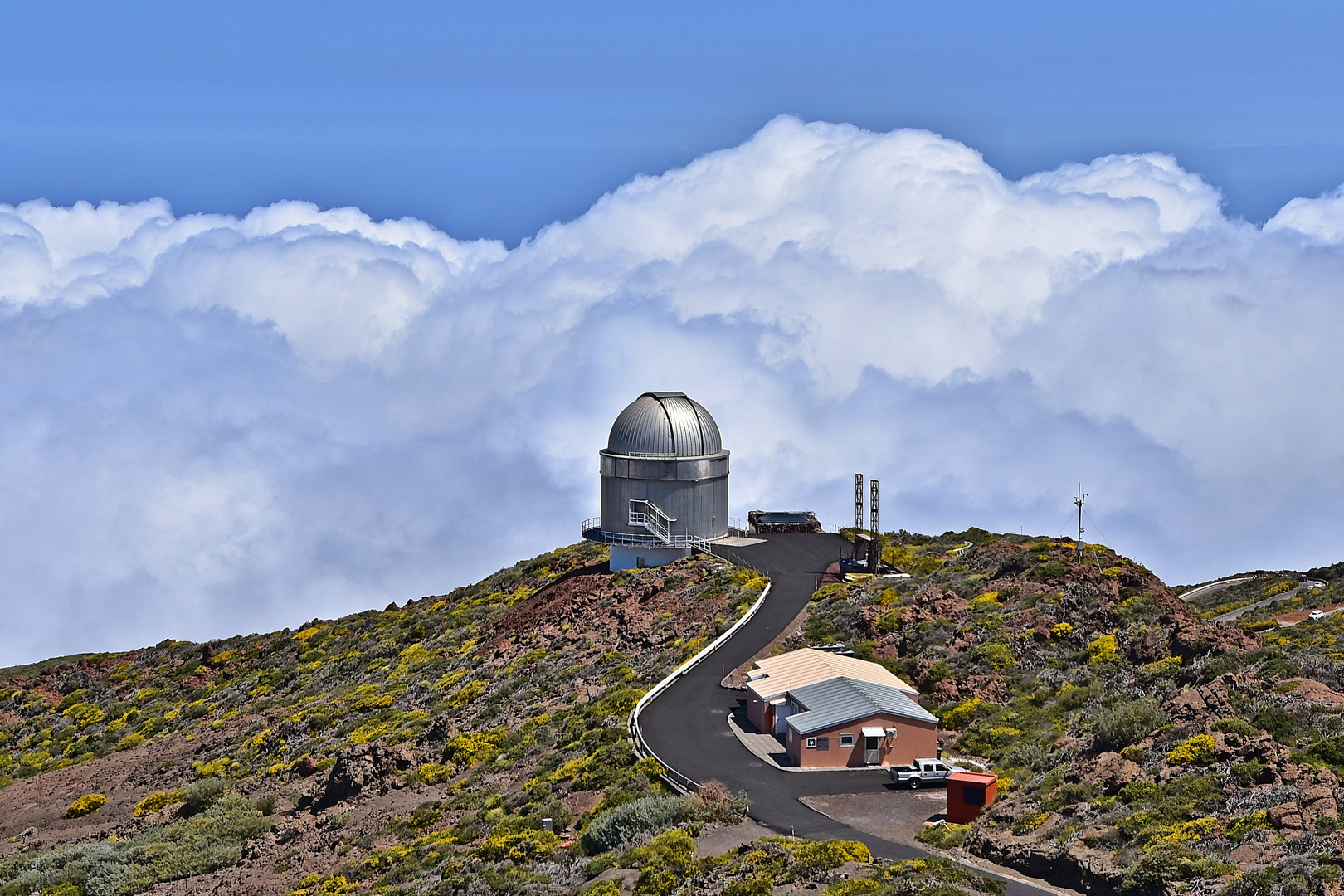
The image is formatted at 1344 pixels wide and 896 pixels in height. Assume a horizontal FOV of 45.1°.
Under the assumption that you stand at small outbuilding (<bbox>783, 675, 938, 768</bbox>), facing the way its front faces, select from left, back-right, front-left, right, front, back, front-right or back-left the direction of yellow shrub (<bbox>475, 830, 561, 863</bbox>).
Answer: front-right

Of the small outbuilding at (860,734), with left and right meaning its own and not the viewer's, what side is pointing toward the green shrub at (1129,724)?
left

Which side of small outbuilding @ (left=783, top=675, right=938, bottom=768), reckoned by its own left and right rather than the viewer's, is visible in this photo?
front

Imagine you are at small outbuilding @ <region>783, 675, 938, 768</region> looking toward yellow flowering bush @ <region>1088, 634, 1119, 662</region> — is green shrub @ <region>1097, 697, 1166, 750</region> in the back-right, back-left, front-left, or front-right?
front-right

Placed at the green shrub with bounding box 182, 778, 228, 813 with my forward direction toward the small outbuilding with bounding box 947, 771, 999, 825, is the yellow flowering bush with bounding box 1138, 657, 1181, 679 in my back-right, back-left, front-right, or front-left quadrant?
front-left

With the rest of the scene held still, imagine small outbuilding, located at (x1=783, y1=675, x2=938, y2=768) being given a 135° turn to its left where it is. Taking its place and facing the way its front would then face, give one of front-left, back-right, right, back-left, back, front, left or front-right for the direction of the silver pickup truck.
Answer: right

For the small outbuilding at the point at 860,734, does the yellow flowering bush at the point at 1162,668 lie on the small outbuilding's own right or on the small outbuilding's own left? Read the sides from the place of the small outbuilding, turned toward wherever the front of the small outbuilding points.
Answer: on the small outbuilding's own left

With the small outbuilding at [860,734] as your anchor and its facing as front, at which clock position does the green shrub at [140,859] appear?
The green shrub is roughly at 3 o'clock from the small outbuilding.

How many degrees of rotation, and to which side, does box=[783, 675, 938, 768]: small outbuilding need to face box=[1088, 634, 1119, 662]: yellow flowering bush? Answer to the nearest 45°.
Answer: approximately 135° to its left

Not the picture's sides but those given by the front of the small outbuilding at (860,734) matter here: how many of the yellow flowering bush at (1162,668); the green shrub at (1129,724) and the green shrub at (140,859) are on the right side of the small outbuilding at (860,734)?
1

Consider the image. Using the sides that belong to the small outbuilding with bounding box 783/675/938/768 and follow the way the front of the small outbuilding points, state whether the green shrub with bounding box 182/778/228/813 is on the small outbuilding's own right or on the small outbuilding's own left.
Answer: on the small outbuilding's own right

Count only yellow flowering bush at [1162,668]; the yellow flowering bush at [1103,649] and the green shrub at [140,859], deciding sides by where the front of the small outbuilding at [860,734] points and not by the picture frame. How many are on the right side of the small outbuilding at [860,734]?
1
